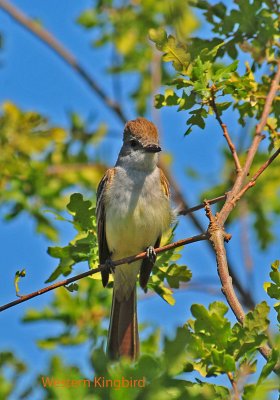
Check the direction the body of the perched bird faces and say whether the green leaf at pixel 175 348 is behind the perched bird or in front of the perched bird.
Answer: in front

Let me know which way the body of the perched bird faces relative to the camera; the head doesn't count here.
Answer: toward the camera

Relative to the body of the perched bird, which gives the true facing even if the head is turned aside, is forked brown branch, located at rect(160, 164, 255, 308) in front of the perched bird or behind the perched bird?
behind

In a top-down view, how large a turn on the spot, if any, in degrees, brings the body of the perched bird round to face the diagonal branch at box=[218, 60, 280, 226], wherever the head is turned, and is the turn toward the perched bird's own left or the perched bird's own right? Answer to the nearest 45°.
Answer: approximately 45° to the perched bird's own left
